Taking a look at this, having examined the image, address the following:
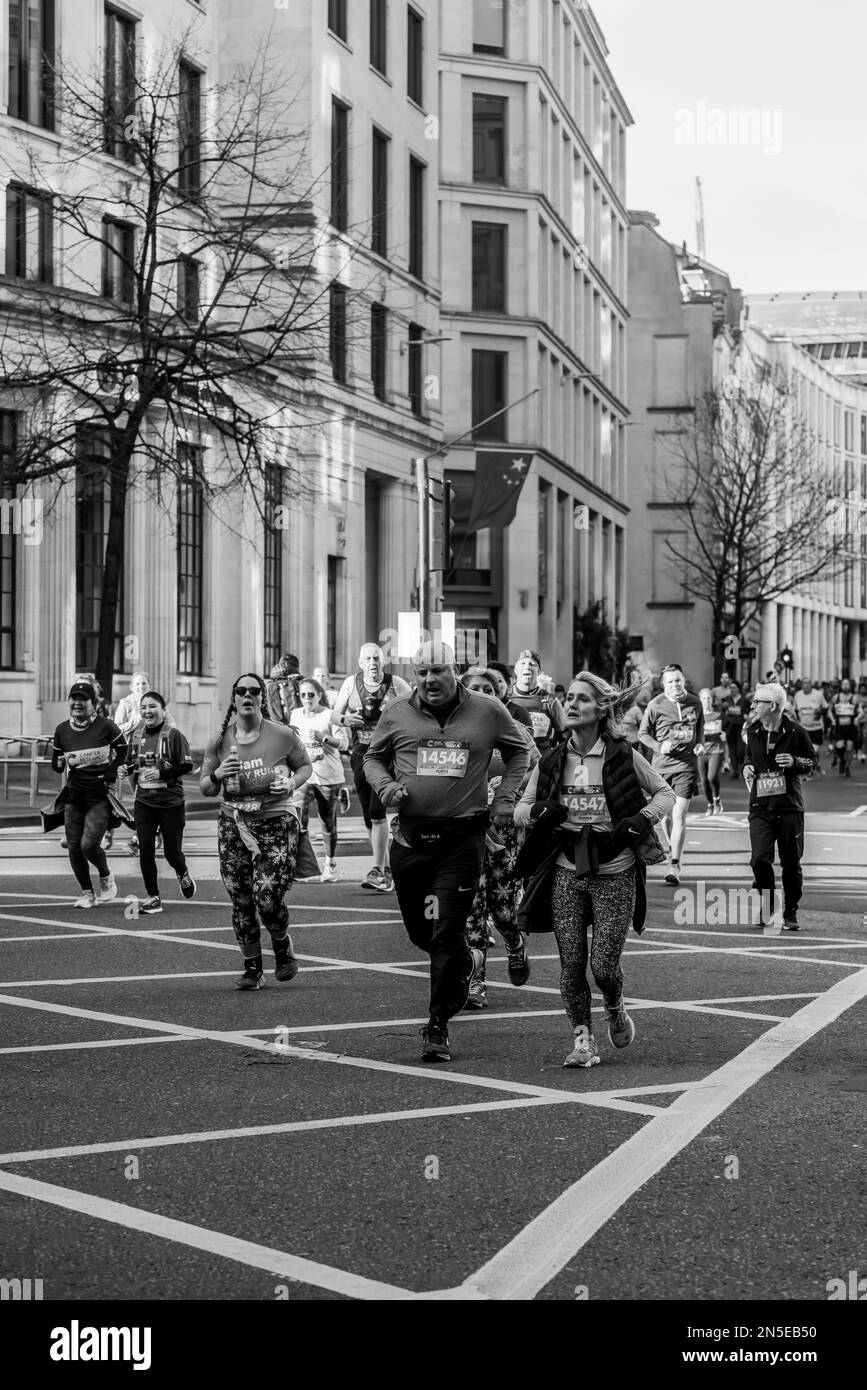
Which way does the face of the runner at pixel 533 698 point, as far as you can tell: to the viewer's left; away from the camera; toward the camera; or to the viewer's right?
toward the camera

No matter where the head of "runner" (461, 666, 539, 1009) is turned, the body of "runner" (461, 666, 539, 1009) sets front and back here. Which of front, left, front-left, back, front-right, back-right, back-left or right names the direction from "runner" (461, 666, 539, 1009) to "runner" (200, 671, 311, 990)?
right

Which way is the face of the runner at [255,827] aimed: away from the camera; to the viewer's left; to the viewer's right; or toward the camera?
toward the camera

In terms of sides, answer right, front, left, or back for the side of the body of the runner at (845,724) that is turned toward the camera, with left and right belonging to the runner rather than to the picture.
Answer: front

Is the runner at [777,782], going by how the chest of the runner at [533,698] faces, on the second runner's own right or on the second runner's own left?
on the second runner's own left

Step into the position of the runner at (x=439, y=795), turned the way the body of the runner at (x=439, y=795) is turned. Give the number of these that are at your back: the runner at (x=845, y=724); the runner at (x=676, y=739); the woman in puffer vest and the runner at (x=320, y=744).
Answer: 3

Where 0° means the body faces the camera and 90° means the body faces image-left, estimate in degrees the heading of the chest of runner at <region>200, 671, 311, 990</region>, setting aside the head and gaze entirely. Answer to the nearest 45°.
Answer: approximately 0°

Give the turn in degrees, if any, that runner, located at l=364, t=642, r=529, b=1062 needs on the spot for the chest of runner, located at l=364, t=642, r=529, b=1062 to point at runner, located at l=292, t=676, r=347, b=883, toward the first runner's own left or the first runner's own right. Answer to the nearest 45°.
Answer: approximately 180°

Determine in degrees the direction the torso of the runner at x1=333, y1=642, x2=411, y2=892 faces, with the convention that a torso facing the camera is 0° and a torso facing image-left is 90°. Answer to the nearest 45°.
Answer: approximately 0°

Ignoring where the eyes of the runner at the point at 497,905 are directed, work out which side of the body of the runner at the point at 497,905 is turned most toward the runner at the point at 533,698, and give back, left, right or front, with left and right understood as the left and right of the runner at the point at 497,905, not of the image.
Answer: back

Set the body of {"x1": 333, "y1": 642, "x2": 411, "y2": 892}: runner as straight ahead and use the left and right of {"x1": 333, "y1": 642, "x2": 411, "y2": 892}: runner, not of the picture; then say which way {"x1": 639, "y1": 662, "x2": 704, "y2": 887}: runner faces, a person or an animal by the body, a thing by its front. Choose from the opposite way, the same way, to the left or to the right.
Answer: the same way

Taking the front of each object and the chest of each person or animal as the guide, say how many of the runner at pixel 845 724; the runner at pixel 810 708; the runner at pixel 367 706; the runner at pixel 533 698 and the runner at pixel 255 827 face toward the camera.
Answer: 5

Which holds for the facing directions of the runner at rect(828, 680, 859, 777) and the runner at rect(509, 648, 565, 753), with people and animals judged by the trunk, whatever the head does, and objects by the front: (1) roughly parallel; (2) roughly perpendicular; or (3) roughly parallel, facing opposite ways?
roughly parallel

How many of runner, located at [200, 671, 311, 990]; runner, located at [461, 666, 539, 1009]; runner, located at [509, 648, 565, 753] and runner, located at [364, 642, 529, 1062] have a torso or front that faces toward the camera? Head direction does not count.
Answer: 4

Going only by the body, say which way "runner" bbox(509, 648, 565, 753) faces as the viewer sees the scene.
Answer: toward the camera

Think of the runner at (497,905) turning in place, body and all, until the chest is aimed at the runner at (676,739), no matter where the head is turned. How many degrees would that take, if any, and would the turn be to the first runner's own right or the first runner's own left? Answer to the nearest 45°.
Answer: approximately 180°

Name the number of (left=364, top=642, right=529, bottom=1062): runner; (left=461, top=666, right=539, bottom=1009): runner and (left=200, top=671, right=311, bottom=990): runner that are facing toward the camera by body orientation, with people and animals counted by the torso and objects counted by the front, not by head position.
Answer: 3

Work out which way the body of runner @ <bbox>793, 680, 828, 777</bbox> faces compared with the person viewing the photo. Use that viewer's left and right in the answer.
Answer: facing the viewer
